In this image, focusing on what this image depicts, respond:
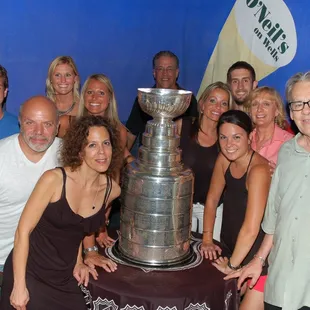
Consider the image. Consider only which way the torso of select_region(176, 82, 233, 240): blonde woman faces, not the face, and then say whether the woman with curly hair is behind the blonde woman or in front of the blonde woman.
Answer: in front

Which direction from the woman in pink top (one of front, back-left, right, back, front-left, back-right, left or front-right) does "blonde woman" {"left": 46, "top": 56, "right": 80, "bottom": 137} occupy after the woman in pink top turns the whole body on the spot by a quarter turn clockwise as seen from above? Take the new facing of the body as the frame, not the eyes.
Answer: front-left

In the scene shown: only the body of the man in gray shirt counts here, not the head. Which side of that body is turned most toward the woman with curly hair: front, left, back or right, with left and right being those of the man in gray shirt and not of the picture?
right

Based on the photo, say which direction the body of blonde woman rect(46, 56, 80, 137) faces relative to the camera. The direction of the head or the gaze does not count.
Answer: toward the camera

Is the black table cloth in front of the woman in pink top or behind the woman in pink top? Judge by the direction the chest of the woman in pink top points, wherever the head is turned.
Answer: in front

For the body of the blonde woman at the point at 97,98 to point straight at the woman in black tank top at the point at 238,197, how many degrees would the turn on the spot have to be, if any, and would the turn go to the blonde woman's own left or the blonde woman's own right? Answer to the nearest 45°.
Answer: approximately 45° to the blonde woman's own left

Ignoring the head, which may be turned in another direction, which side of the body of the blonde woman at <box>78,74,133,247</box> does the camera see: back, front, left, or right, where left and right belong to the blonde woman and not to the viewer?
front

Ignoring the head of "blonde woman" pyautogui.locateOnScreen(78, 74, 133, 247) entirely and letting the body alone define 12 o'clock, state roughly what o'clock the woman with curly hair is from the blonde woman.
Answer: The woman with curly hair is roughly at 12 o'clock from the blonde woman.

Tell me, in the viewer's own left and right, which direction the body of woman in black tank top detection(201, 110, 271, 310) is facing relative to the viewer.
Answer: facing the viewer and to the left of the viewer

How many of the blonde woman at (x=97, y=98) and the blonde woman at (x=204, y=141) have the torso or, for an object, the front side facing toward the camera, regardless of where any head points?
2
